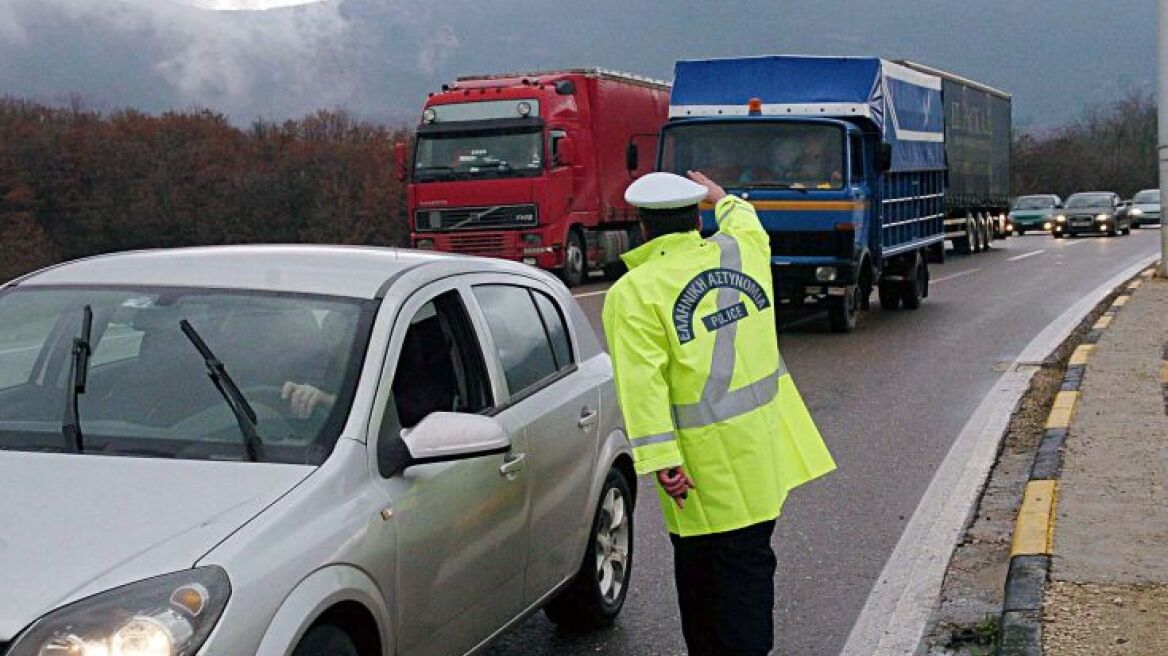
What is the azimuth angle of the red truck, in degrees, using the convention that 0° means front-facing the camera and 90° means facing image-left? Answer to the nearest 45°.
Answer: approximately 45°

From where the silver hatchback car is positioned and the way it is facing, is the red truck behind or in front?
behind

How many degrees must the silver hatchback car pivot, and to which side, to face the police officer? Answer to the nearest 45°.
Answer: approximately 135° to its left

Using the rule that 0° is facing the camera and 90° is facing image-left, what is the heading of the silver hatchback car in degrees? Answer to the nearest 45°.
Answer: approximately 45°

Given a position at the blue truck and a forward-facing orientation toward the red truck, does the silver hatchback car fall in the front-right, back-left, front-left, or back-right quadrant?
back-left

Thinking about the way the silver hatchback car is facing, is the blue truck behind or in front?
behind

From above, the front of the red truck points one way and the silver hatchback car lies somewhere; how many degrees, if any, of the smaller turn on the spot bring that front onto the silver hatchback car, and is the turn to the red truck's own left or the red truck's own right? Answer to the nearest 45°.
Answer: approximately 45° to the red truck's own left

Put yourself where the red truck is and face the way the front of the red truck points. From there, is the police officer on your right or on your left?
on your left
